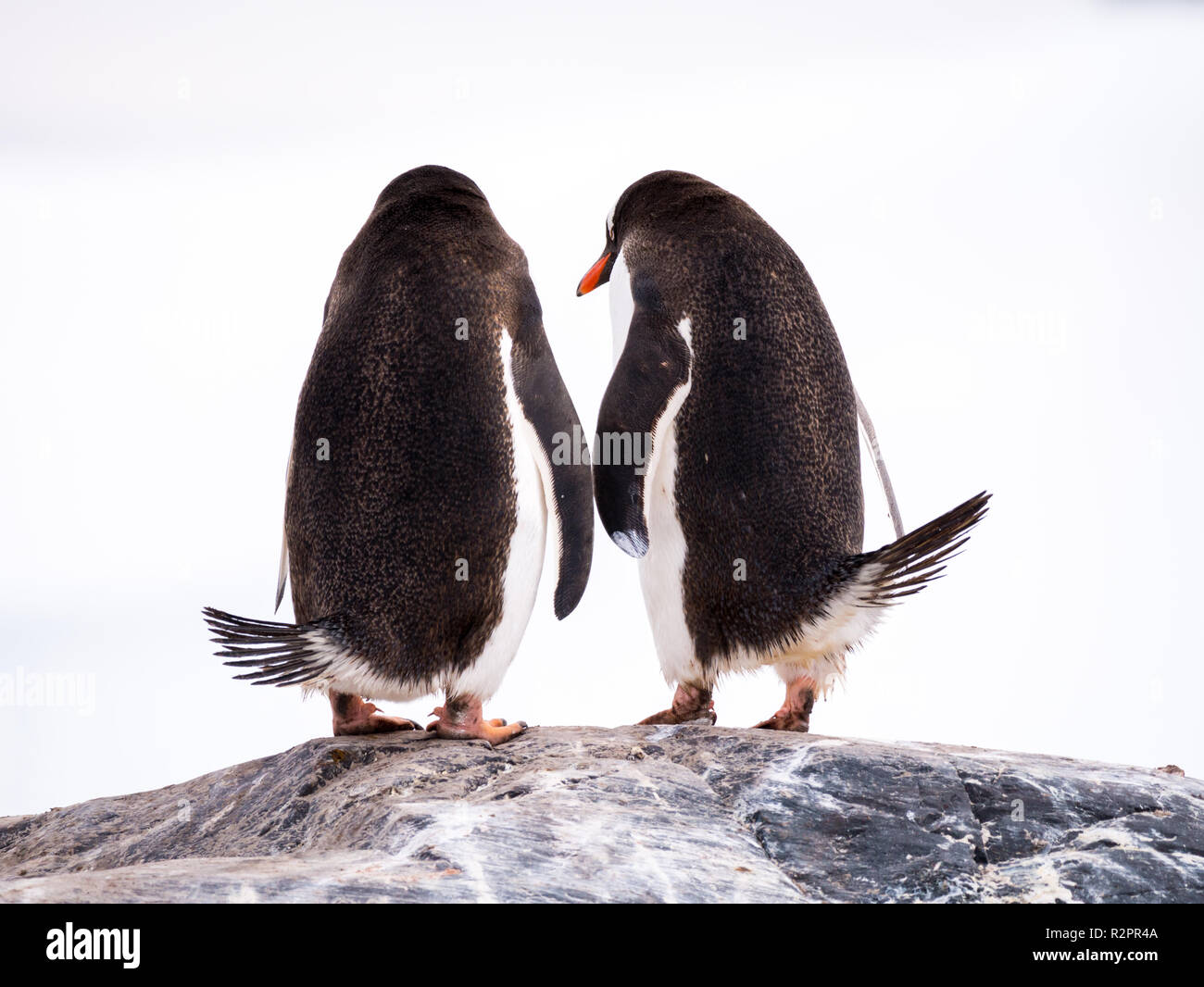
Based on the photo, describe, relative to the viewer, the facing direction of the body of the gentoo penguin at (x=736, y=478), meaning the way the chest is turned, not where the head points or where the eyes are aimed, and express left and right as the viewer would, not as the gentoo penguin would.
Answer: facing away from the viewer and to the left of the viewer

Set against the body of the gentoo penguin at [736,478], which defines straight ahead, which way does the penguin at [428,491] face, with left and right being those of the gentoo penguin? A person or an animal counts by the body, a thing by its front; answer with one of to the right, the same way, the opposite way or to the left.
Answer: to the right

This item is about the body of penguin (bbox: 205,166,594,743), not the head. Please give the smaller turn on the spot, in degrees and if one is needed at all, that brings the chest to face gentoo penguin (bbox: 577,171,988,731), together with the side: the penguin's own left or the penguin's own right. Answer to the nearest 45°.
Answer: approximately 45° to the penguin's own right

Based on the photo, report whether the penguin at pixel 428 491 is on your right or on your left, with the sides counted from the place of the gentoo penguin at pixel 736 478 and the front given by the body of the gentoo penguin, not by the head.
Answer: on your left

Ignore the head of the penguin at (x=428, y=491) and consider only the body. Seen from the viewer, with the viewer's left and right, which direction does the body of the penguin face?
facing away from the viewer and to the right of the viewer

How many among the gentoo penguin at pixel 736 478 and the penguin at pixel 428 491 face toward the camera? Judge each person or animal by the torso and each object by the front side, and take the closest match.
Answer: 0
